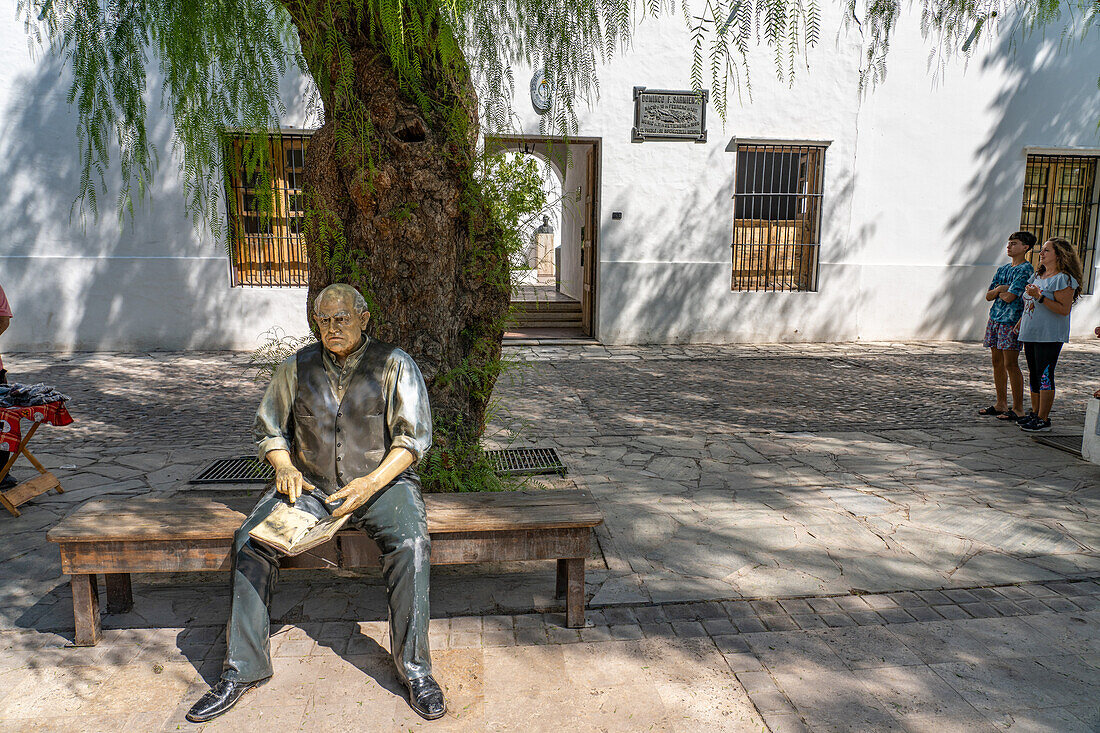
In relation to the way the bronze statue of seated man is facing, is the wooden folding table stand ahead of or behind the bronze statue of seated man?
behind

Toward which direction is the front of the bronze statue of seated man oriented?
toward the camera

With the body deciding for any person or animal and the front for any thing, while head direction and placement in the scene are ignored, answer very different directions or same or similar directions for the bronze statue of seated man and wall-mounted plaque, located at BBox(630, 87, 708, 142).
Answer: same or similar directions

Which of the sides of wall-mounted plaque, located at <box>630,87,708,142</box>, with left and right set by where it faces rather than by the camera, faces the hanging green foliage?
front

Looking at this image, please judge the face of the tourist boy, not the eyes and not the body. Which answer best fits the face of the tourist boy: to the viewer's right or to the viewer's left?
to the viewer's left

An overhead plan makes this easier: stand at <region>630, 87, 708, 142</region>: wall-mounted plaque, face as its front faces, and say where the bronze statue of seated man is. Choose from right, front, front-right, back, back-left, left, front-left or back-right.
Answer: front

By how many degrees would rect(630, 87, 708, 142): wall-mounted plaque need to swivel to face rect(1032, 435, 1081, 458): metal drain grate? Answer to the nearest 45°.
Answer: approximately 45° to its left

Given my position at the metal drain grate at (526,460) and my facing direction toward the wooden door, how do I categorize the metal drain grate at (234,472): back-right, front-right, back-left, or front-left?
back-left

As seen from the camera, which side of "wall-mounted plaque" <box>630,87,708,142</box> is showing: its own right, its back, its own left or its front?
front

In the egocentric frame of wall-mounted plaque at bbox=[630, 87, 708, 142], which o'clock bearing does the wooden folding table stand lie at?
The wooden folding table stand is roughly at 1 o'clock from the wall-mounted plaque.

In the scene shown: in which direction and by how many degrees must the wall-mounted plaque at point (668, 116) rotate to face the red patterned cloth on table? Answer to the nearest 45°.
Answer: approximately 45° to its right

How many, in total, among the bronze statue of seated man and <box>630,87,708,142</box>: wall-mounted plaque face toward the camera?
2

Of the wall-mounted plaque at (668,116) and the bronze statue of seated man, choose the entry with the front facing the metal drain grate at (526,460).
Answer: the wall-mounted plaque
